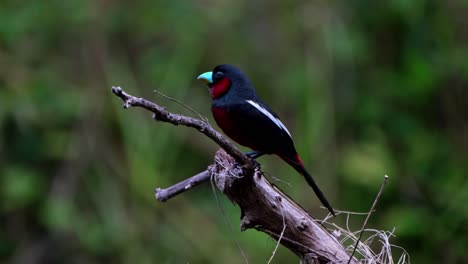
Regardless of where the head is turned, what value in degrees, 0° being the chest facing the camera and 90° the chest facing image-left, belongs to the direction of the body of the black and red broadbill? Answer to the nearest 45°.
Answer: approximately 90°
